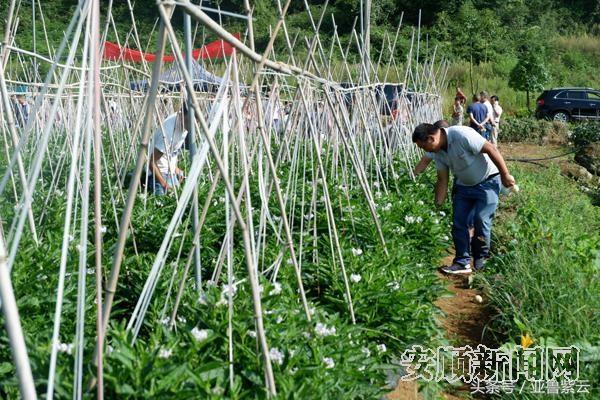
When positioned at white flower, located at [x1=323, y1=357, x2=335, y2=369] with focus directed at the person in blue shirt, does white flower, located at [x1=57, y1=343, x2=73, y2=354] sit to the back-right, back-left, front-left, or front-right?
back-left

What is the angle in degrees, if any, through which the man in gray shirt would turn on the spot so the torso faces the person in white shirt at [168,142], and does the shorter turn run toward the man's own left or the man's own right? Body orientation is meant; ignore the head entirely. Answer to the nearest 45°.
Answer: approximately 45° to the man's own right

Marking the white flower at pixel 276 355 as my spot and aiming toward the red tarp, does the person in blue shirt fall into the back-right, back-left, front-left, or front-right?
front-right

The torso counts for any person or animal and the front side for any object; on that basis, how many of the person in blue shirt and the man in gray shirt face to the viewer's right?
0

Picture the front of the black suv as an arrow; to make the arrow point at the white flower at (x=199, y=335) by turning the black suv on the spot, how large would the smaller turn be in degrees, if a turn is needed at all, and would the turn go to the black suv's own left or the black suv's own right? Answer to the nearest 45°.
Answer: approximately 90° to the black suv's own right

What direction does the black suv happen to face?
to the viewer's right

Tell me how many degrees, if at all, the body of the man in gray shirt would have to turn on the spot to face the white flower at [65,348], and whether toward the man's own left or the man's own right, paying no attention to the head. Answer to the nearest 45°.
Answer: approximately 45° to the man's own left
